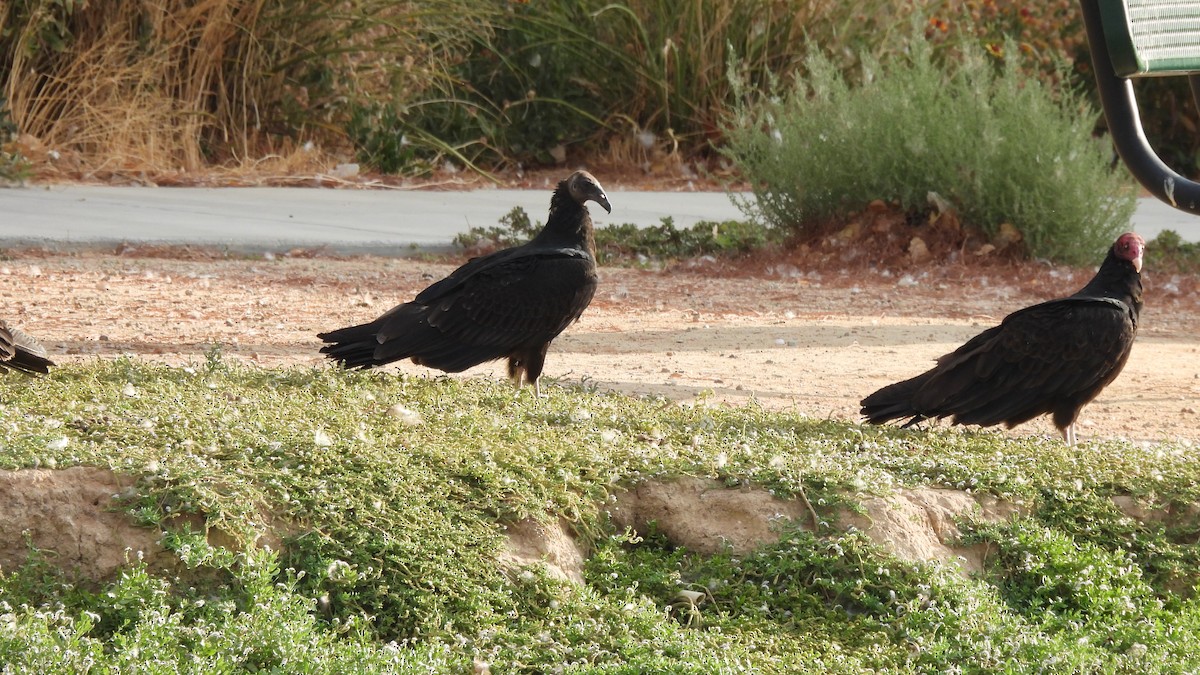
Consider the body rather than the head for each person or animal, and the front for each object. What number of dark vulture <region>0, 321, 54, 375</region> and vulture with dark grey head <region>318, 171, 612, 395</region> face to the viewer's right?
1

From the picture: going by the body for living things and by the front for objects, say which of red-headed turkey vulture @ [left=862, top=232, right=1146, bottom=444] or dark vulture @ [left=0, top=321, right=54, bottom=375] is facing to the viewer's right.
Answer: the red-headed turkey vulture

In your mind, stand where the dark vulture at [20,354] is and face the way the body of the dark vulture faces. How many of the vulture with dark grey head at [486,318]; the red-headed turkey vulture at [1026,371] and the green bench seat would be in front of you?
0

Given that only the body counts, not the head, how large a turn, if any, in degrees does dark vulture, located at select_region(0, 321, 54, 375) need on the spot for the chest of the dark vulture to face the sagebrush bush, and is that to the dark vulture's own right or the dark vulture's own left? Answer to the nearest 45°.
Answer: approximately 135° to the dark vulture's own right

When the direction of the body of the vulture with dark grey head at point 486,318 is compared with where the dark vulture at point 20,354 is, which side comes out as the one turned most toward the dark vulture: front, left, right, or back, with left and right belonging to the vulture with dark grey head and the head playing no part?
back

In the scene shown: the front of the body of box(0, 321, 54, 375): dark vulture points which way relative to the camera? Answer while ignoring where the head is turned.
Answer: to the viewer's left

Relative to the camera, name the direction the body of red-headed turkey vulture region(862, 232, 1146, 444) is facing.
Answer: to the viewer's right

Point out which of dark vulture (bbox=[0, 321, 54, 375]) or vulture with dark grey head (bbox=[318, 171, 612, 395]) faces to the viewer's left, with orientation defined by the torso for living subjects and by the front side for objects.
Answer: the dark vulture

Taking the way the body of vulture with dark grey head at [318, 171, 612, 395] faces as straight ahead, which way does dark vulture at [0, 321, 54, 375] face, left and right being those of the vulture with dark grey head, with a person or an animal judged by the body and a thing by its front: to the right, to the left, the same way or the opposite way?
the opposite way

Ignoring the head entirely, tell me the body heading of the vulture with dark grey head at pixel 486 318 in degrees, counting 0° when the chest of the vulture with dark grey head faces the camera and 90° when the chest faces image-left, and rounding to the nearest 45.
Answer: approximately 270°

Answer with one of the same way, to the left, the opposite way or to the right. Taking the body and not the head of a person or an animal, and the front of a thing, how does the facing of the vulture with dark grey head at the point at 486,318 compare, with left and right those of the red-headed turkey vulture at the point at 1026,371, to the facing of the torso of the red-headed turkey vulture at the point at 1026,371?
the same way

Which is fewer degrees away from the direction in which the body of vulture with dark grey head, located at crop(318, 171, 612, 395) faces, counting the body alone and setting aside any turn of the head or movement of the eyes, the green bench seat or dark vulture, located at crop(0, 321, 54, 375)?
the green bench seat

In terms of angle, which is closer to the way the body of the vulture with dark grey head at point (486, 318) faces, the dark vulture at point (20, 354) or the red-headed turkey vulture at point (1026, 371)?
the red-headed turkey vulture

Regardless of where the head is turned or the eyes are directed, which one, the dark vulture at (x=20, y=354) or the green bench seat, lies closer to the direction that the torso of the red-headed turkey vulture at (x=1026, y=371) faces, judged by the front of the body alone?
the green bench seat
